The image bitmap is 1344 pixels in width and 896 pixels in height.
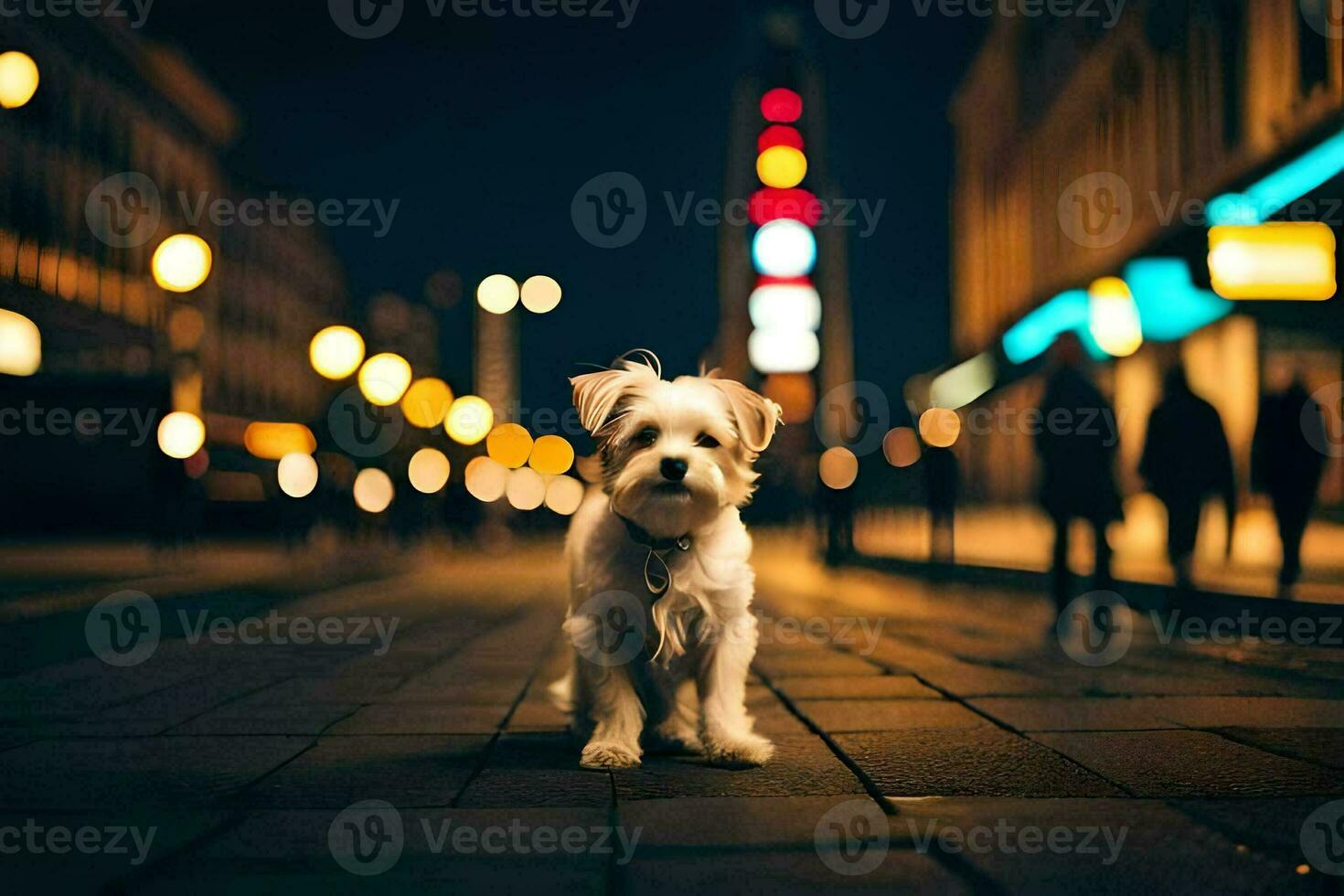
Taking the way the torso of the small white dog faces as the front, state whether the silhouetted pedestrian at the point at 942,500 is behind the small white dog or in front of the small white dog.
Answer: behind

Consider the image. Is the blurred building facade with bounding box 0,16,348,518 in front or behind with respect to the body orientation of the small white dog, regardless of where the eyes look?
behind

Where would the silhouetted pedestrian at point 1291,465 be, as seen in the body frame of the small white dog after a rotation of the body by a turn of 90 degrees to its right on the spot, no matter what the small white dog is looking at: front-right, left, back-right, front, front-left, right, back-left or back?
back-right

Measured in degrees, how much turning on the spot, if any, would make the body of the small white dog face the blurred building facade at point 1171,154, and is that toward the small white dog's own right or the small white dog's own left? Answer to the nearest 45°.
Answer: approximately 135° to the small white dog's own left

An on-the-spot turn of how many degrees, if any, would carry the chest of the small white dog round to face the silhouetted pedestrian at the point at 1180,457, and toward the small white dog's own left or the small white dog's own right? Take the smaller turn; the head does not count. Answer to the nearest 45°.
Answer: approximately 135° to the small white dog's own left

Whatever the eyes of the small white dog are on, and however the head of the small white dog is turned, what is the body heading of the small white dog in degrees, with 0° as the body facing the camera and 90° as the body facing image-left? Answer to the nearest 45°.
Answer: approximately 0°

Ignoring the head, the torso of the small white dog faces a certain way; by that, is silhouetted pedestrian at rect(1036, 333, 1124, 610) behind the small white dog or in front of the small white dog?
behind
